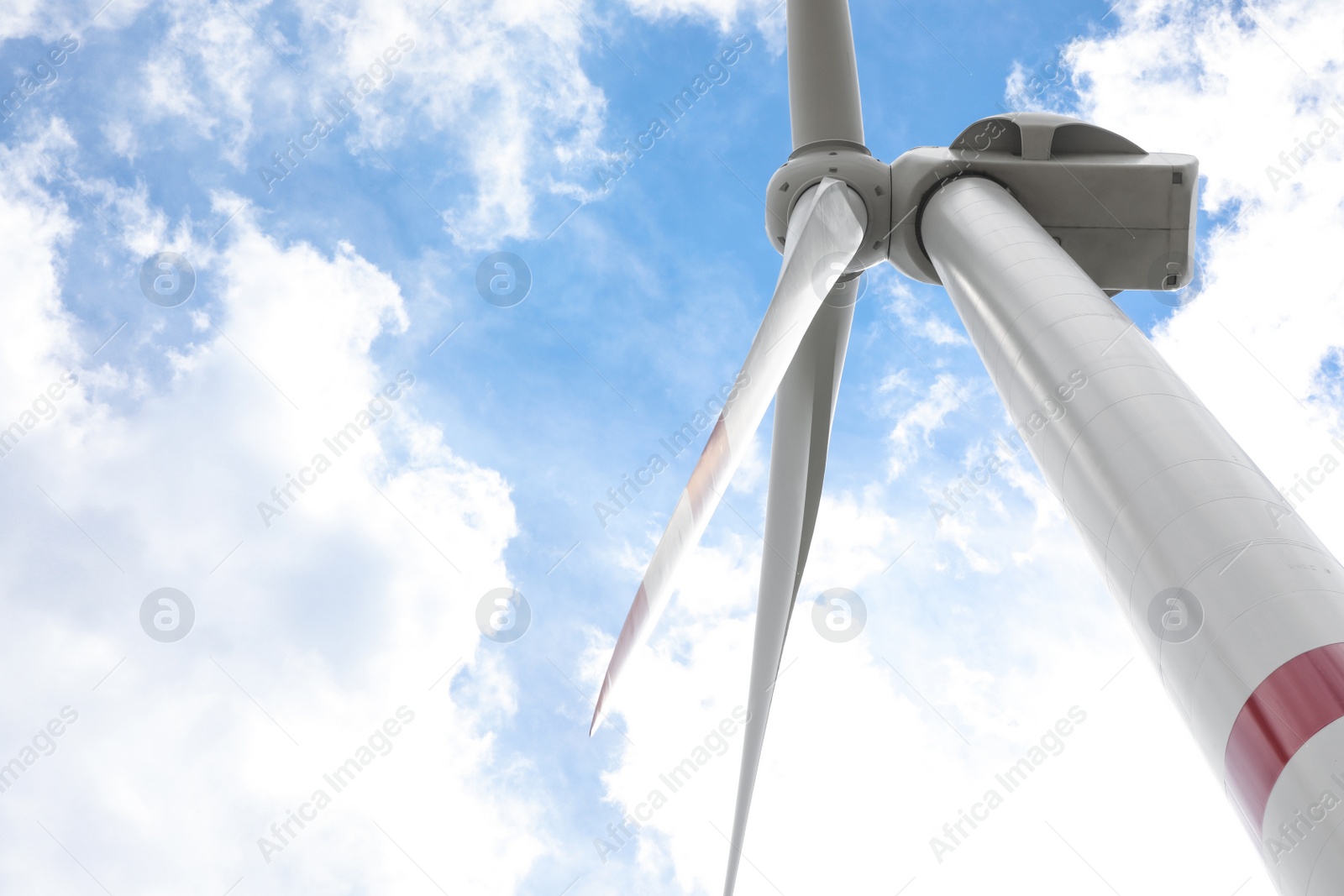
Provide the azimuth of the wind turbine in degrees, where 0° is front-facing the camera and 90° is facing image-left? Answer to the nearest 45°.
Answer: approximately 90°
